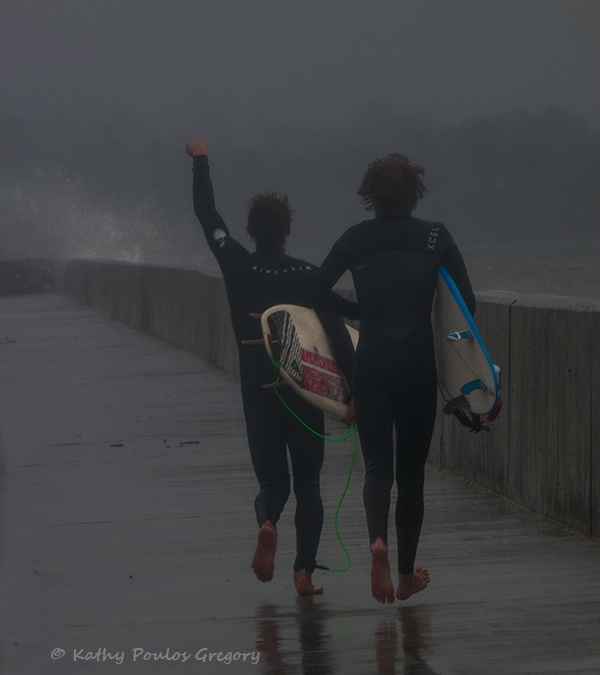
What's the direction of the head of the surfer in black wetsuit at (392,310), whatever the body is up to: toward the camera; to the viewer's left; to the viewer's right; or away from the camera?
away from the camera

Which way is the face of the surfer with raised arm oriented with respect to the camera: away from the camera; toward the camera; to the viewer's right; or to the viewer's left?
away from the camera

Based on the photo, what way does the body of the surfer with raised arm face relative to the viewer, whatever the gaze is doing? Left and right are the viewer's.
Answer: facing away from the viewer

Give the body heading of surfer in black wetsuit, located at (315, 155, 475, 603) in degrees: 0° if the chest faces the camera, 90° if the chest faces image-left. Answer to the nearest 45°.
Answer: approximately 180°

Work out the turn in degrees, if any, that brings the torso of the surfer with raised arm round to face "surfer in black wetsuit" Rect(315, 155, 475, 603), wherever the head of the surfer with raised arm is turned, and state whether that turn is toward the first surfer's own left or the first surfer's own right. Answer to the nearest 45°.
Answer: approximately 135° to the first surfer's own right

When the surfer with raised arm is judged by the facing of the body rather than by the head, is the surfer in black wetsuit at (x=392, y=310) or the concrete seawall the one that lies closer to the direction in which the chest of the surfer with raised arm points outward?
the concrete seawall

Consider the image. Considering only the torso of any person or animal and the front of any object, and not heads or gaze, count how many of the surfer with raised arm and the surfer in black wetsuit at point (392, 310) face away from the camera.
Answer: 2

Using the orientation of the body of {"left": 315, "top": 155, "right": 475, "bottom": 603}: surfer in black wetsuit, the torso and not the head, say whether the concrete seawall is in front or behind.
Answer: in front
